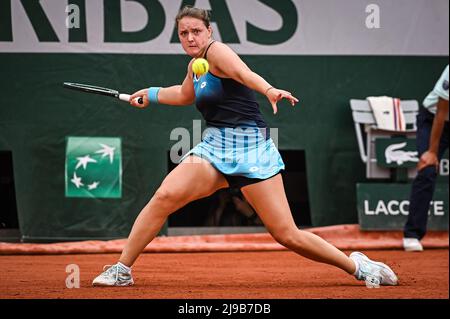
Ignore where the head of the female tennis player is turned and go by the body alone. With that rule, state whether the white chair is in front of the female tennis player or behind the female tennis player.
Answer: behind

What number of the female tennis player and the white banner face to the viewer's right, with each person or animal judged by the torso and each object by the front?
0

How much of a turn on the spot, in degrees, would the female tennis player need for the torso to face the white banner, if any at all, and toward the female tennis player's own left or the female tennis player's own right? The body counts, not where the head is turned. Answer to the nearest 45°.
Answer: approximately 135° to the female tennis player's own right

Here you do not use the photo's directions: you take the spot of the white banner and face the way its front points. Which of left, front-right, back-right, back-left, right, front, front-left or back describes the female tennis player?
front

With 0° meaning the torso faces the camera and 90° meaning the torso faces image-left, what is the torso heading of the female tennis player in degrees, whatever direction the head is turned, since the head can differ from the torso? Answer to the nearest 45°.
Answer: approximately 45°

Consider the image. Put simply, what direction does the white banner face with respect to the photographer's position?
facing the viewer

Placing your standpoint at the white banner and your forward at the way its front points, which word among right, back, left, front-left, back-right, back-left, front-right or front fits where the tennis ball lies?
front
